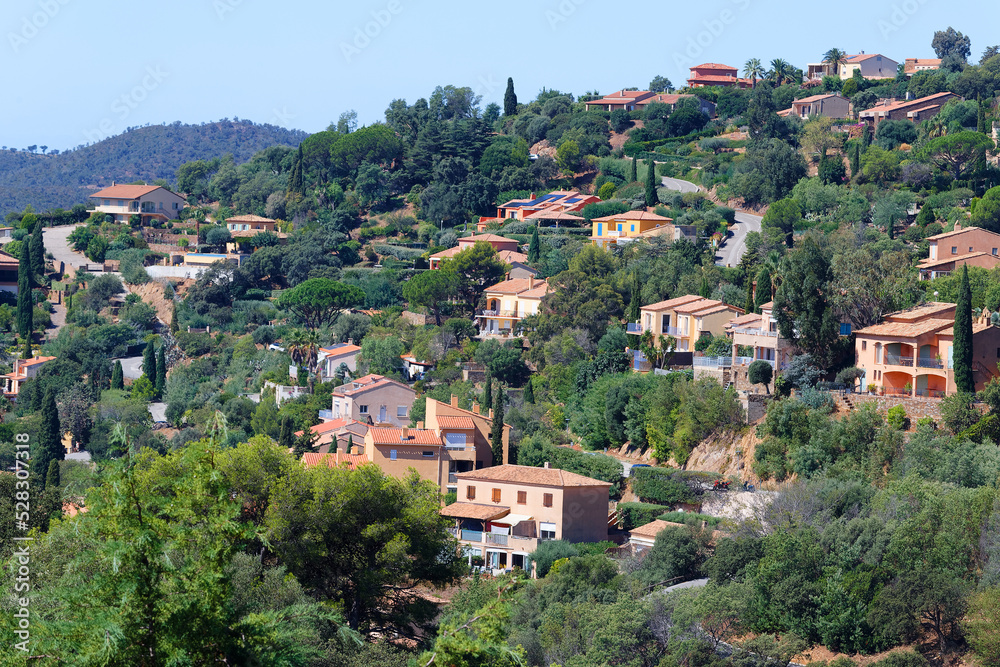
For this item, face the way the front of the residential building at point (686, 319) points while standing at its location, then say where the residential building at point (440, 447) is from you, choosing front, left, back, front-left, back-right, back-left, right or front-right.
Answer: front

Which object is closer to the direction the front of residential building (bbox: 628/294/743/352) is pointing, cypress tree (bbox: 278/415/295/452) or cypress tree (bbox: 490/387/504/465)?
the cypress tree (bbox: 490/387/504/465)

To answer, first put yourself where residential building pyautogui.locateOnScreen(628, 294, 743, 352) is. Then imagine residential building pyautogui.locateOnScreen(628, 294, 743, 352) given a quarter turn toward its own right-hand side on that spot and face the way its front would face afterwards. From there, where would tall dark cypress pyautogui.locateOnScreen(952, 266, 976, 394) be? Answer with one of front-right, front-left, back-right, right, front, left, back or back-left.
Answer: back

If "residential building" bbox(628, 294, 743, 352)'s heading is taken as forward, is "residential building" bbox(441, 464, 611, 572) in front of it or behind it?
in front

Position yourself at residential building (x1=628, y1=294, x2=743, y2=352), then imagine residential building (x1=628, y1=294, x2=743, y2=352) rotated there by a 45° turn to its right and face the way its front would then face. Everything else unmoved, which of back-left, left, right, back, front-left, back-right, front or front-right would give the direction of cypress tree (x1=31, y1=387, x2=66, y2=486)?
front

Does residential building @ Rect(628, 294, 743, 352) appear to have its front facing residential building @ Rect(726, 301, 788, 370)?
no

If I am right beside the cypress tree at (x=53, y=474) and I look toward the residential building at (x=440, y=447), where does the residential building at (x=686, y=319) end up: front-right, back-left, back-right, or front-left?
front-left

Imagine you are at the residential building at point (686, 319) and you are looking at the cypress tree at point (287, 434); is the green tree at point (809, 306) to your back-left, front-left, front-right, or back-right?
back-left

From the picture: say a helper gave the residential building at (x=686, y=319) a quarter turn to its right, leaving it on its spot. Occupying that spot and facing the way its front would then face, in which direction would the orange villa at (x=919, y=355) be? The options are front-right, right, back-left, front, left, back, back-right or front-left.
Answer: back

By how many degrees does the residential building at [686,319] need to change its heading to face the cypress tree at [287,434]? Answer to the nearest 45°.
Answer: approximately 45° to its right

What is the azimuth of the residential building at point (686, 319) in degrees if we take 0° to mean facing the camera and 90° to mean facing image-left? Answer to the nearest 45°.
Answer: approximately 45°

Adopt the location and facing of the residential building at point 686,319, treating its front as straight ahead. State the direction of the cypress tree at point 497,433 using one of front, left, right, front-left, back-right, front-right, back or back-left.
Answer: front

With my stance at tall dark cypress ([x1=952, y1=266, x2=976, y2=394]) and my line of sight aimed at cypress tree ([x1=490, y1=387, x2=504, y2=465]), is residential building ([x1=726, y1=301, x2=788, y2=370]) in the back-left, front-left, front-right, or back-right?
front-right

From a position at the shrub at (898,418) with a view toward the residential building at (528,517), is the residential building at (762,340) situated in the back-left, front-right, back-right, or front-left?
front-right

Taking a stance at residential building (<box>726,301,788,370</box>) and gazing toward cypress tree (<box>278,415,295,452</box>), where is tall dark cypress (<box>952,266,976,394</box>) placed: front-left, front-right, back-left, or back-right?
back-left

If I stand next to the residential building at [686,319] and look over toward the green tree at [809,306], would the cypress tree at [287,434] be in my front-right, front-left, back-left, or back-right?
back-right

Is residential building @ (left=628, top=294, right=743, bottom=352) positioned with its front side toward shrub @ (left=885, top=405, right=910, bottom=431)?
no

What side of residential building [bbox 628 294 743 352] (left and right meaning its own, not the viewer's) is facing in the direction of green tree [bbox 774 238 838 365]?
left
